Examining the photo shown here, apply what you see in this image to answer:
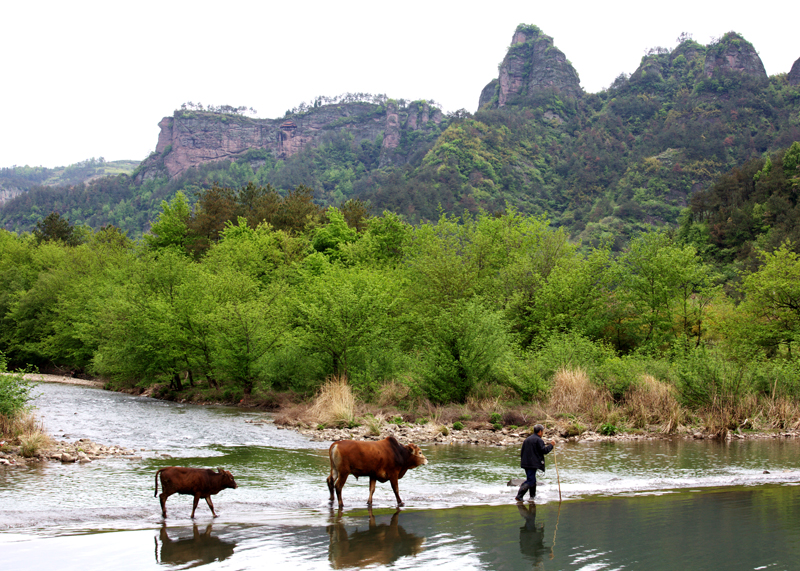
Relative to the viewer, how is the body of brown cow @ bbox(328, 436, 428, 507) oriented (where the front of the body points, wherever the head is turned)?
to the viewer's right

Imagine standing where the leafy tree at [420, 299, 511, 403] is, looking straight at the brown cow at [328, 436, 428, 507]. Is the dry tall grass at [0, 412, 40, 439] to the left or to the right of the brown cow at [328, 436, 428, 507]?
right

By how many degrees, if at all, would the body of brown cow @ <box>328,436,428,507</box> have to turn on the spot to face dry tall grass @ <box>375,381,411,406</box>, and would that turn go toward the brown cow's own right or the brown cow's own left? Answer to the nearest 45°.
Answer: approximately 90° to the brown cow's own left

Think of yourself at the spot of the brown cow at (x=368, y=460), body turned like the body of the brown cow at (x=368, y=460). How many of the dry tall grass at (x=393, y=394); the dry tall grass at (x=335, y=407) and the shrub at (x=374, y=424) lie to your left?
3

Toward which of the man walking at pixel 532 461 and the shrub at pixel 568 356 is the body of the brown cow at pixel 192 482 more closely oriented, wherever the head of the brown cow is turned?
the man walking

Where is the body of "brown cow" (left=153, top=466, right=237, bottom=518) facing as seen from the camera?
to the viewer's right

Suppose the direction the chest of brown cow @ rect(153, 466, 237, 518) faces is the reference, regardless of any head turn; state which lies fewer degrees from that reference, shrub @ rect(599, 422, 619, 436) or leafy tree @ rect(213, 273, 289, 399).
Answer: the shrub
